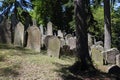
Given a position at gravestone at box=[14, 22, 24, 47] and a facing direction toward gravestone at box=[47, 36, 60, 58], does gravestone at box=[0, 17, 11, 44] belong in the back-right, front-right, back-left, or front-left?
back-right

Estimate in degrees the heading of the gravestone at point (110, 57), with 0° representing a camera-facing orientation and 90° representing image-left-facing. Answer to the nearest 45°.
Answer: approximately 0°

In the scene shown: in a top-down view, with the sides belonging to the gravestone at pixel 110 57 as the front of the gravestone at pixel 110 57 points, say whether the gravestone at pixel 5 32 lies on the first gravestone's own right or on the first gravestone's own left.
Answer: on the first gravestone's own right
